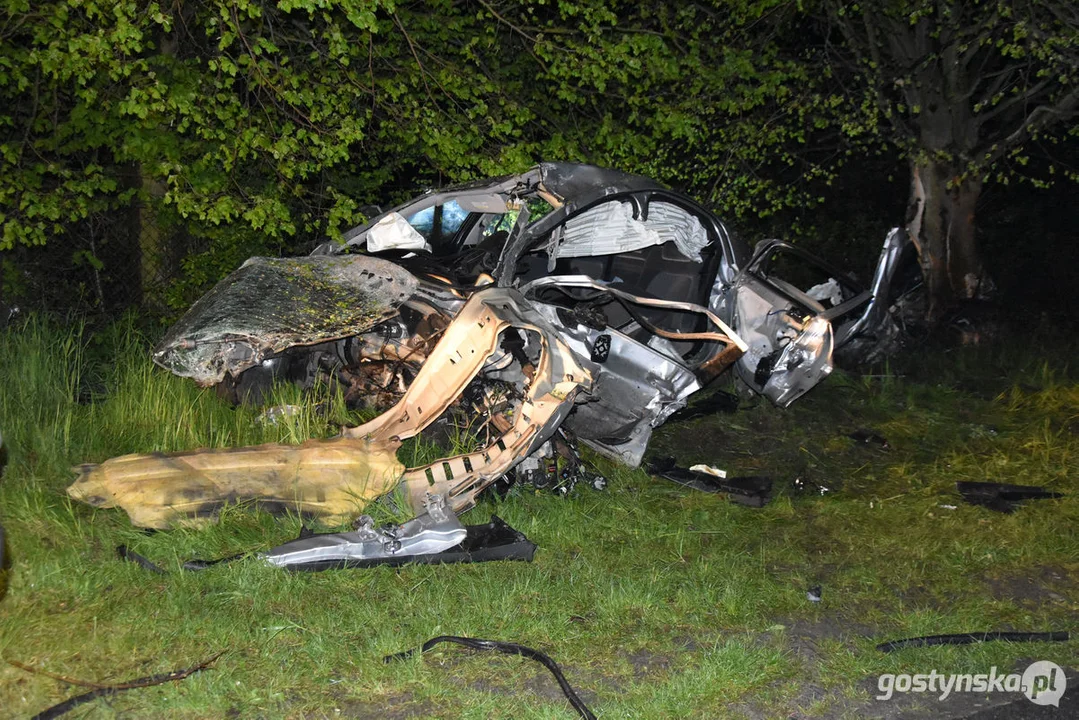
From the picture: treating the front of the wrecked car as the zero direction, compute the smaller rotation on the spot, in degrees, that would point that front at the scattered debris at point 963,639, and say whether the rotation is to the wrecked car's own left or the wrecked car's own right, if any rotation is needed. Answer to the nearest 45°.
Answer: approximately 90° to the wrecked car's own left

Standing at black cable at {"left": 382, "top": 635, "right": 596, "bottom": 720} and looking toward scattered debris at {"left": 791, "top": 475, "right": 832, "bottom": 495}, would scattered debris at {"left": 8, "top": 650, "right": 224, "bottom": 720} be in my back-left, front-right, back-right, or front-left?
back-left

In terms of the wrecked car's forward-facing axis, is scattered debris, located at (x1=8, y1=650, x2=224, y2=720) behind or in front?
in front

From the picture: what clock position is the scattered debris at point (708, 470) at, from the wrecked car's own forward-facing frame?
The scattered debris is roughly at 7 o'clock from the wrecked car.

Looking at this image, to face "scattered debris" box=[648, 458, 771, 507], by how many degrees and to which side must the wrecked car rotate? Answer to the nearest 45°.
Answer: approximately 135° to its left

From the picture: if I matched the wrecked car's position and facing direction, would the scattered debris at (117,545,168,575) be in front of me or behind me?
in front

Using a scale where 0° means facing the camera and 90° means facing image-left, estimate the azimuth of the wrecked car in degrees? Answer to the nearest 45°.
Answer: approximately 45°

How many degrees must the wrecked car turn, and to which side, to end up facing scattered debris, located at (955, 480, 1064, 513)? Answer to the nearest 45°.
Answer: approximately 135° to its left
